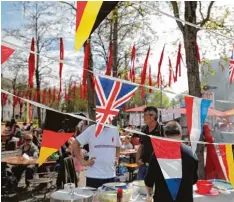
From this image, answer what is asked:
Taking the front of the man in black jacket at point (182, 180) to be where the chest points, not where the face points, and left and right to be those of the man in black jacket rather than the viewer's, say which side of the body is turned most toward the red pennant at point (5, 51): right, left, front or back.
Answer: left

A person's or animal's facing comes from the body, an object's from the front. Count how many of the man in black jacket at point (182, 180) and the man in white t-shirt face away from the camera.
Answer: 1

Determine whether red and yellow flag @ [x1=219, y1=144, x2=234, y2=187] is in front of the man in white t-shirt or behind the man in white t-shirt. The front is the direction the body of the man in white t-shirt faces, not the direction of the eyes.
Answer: in front

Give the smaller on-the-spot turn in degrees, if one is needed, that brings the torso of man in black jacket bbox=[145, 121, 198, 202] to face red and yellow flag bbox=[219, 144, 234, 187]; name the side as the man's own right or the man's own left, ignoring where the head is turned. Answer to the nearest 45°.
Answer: approximately 45° to the man's own right

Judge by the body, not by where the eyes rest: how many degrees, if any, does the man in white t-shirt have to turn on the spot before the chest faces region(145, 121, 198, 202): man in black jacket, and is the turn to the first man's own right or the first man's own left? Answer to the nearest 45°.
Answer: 0° — they already face them

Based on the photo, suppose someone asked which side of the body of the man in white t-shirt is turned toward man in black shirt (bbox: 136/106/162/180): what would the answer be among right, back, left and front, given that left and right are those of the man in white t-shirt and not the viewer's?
left

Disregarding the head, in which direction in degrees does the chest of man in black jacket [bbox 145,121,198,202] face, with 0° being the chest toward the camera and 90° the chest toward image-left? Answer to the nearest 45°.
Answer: approximately 180°

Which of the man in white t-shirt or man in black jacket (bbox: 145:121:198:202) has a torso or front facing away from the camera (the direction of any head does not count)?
the man in black jacket

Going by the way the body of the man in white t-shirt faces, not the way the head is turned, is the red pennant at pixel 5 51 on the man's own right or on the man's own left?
on the man's own right

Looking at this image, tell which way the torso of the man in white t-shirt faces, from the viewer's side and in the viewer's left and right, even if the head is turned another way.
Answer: facing the viewer and to the right of the viewer

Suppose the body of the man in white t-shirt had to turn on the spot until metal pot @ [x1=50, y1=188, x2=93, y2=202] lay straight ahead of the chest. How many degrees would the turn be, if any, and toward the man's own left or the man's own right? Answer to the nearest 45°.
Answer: approximately 45° to the man's own right

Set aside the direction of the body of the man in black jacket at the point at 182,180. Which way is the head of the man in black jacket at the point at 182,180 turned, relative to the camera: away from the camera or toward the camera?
away from the camera
